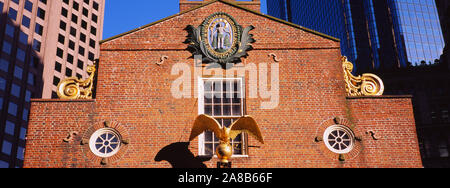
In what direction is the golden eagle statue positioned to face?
toward the camera

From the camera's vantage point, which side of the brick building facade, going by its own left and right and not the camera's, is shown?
front
